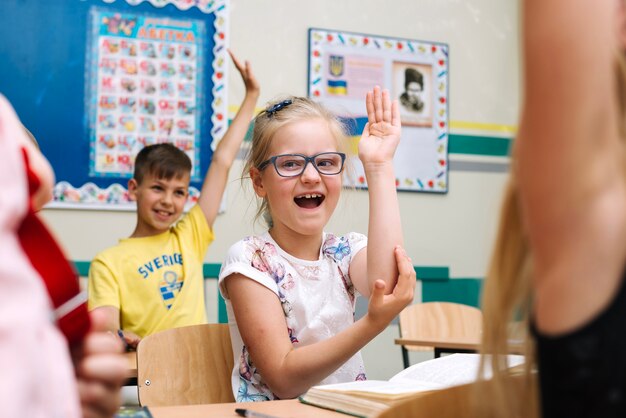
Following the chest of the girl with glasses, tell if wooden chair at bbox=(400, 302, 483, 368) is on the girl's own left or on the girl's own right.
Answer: on the girl's own left

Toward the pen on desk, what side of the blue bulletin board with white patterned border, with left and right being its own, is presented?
front

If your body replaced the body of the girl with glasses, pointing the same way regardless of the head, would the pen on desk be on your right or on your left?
on your right

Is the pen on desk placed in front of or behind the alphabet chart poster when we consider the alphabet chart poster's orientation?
in front

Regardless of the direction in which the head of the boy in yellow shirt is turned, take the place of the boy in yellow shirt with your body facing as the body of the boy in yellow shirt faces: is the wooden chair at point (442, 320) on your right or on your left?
on your left

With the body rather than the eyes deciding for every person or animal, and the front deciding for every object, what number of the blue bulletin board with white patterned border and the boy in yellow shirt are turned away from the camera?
0

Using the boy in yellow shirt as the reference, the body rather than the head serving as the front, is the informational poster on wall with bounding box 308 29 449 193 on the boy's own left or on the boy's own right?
on the boy's own left

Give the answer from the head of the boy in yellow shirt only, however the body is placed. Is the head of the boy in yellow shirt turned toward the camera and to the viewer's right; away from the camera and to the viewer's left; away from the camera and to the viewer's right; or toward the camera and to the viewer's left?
toward the camera and to the viewer's right

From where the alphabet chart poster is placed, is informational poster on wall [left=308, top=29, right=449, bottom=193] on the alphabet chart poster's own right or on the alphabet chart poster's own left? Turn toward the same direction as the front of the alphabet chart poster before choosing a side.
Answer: on the alphabet chart poster's own left

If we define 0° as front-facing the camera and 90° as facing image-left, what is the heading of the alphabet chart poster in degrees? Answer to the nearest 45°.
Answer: approximately 0°

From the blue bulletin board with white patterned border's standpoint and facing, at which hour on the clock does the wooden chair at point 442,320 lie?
The wooden chair is roughly at 10 o'clock from the blue bulletin board with white patterned border.

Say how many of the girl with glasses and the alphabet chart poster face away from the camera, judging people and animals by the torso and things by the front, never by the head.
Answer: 0

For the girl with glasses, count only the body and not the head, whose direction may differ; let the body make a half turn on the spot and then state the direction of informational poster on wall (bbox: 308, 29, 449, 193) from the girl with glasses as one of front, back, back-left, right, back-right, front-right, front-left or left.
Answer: front-right

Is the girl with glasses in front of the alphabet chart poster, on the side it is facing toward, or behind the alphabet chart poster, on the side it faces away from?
in front

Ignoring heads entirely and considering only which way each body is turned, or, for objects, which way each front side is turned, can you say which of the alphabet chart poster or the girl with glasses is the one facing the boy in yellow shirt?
the alphabet chart poster

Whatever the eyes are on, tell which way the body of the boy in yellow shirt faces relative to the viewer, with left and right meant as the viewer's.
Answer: facing the viewer and to the right of the viewer
